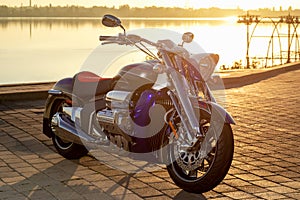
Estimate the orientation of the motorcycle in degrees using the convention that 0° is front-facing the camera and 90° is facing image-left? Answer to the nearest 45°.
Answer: approximately 315°
